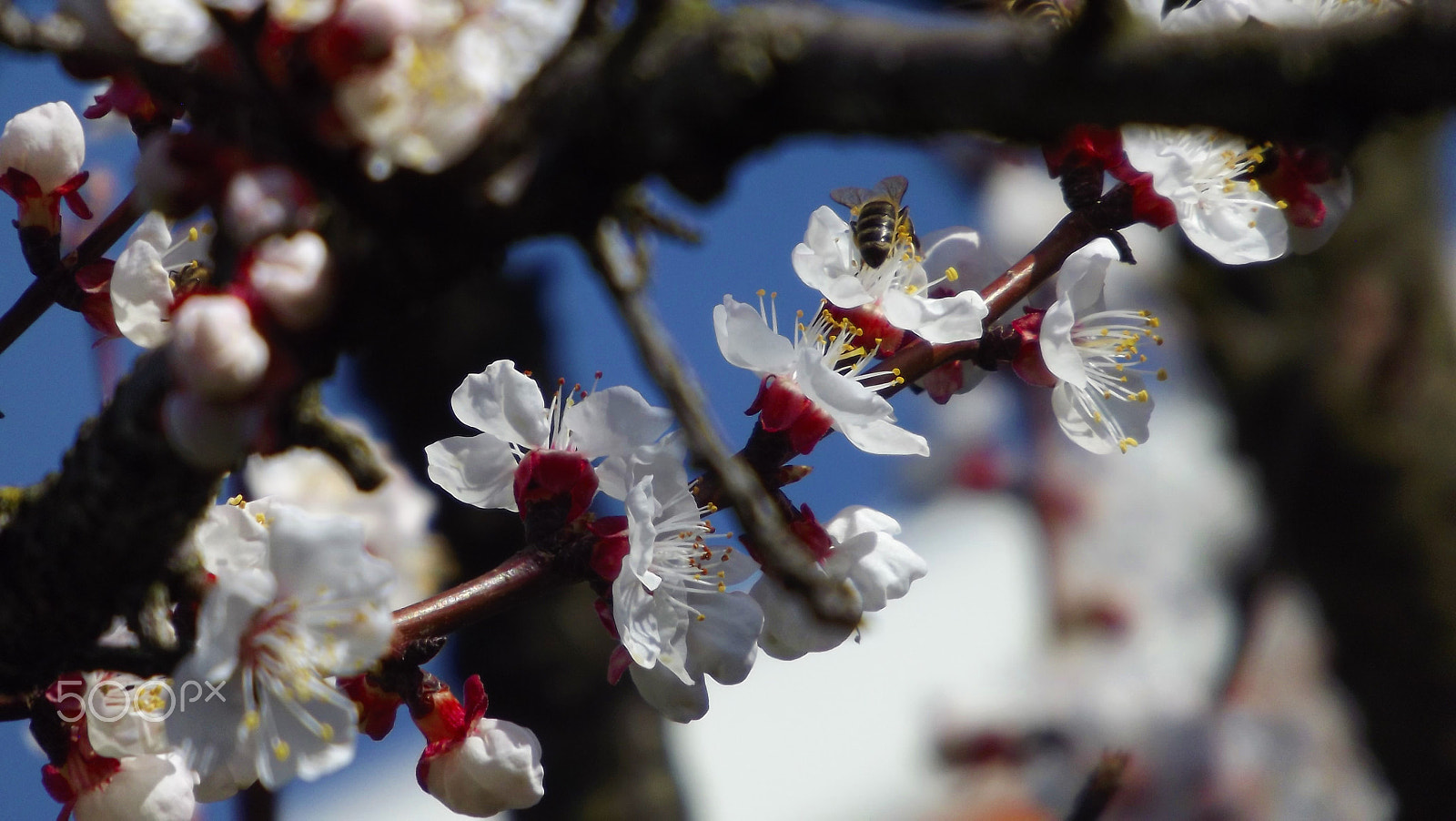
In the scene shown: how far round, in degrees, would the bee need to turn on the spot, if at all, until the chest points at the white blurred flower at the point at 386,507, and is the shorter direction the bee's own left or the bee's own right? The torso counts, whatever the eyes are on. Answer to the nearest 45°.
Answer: approximately 45° to the bee's own left

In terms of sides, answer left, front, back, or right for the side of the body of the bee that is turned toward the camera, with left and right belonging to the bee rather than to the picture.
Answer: back
